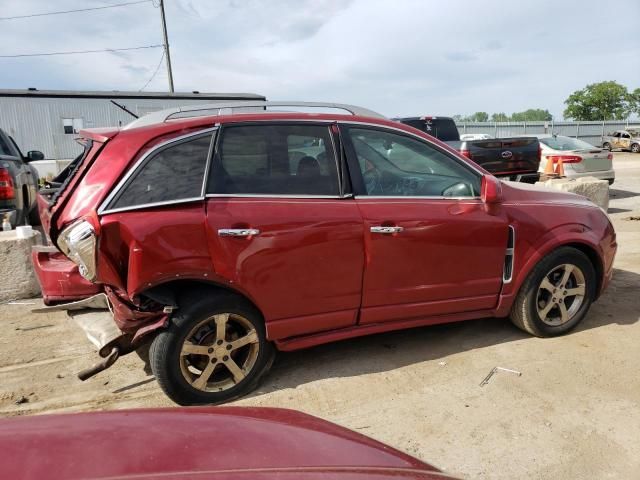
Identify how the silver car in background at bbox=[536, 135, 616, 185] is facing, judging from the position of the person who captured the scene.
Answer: facing away from the viewer and to the left of the viewer

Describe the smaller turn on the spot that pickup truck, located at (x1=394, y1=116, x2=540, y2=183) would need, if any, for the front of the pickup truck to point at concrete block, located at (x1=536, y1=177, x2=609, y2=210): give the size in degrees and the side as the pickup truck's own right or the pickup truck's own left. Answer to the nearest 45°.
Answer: approximately 180°

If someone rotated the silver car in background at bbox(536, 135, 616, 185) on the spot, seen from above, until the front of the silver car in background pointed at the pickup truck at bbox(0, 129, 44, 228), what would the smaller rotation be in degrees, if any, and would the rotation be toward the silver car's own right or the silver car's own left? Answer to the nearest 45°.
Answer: approximately 90° to the silver car's own left

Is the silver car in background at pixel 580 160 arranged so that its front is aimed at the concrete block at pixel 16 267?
no

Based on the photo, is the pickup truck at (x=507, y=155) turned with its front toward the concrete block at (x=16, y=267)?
no

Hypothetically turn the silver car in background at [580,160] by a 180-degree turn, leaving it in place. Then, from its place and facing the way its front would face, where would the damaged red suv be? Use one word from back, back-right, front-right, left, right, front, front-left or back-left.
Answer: front-right

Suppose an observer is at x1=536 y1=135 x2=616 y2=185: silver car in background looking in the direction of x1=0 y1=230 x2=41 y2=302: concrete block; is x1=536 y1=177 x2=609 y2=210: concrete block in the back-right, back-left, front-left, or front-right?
front-left

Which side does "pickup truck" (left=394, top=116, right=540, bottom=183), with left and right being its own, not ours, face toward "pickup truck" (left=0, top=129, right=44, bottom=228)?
left

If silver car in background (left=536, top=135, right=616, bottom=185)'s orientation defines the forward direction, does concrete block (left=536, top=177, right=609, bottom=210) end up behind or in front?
behind

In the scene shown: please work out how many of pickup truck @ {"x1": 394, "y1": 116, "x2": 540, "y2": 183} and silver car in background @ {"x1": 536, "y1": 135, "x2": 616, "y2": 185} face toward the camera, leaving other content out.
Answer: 0

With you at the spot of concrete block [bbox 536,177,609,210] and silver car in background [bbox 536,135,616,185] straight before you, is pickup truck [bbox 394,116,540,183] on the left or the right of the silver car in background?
left

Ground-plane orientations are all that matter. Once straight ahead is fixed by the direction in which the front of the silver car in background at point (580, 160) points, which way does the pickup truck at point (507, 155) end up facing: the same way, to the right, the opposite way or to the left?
the same way

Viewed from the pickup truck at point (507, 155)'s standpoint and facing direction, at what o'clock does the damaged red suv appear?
The damaged red suv is roughly at 8 o'clock from the pickup truck.

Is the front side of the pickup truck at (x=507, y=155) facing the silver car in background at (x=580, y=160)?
no

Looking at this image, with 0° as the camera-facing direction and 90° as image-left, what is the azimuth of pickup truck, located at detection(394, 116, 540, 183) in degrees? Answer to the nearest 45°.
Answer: approximately 135°

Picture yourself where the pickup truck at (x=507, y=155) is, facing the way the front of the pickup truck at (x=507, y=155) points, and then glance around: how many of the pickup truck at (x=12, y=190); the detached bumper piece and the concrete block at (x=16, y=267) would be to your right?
0
